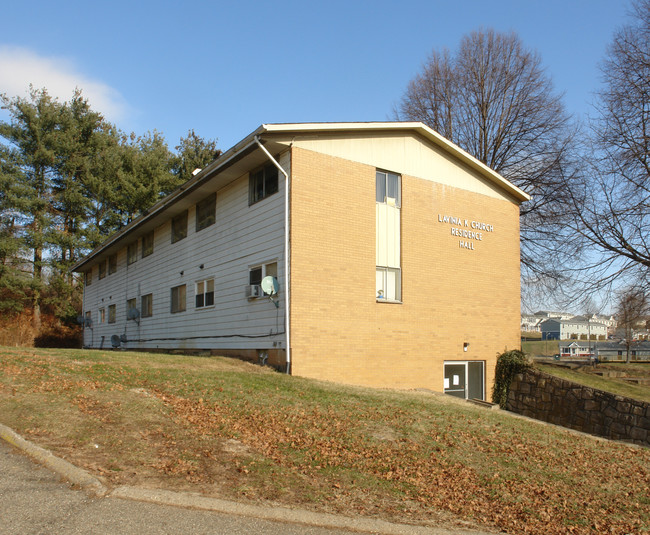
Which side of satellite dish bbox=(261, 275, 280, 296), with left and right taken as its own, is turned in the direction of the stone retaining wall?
left

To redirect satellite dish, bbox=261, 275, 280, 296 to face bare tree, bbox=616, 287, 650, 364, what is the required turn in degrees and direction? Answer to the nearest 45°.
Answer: approximately 135° to its left

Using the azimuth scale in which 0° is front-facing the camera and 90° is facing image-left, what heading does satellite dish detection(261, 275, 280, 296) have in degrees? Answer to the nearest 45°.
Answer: approximately 0°
